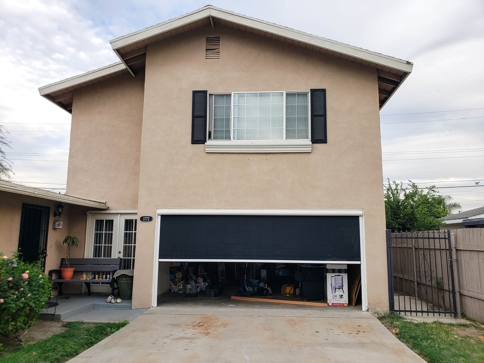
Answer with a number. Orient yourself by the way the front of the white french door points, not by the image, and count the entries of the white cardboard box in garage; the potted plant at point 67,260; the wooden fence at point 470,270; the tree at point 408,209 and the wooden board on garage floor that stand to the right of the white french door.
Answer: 1

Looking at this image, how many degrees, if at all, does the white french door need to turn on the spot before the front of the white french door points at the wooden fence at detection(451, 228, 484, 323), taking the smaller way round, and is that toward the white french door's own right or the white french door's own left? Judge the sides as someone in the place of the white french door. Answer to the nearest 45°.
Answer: approximately 45° to the white french door's own left

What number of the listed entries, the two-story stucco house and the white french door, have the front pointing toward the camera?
2

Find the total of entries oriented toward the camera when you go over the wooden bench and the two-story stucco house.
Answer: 2

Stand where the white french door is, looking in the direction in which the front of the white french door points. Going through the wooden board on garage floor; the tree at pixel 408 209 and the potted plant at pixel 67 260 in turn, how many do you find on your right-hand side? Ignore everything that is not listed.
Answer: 1

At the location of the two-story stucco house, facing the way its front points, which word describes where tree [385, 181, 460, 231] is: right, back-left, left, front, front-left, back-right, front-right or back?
back-left

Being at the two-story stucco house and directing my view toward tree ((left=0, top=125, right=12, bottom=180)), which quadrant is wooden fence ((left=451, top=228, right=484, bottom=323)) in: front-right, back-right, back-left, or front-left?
back-right

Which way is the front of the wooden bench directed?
toward the camera

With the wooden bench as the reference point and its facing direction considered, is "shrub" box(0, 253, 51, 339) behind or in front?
in front

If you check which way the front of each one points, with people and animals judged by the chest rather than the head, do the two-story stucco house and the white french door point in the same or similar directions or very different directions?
same or similar directions

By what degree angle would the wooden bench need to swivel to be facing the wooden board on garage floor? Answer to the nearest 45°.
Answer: approximately 45° to its left

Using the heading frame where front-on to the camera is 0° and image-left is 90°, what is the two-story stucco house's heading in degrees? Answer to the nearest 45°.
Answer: approximately 0°

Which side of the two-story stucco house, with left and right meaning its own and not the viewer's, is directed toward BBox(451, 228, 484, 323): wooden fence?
left

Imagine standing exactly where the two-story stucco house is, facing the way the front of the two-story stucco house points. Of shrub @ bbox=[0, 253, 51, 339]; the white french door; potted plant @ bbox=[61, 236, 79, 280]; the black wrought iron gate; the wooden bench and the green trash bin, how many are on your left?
1

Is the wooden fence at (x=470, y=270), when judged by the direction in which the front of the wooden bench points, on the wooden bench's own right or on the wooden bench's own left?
on the wooden bench's own left
